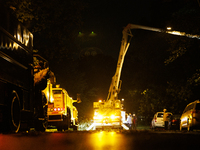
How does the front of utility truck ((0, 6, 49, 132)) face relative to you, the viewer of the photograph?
facing away from the viewer and to the right of the viewer

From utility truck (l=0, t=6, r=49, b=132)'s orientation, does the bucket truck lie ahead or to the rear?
ahead
